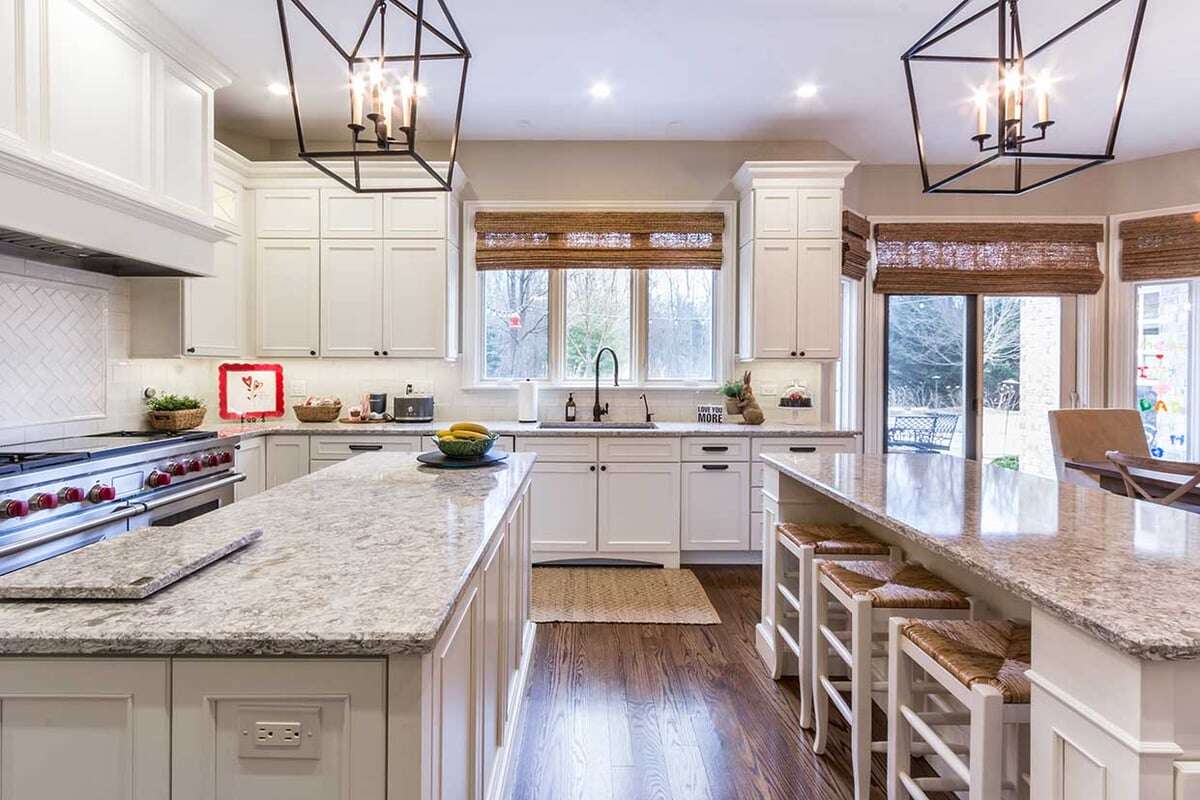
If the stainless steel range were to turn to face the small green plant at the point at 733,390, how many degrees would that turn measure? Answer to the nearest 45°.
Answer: approximately 45° to its left

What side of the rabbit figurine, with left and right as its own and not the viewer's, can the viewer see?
left

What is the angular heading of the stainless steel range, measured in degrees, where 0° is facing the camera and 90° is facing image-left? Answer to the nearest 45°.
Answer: approximately 315°

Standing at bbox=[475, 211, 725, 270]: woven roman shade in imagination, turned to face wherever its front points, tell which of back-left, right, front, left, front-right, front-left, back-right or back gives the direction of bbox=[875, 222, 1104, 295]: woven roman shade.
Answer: left

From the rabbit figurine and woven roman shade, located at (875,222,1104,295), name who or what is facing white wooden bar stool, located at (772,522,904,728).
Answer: the woven roman shade

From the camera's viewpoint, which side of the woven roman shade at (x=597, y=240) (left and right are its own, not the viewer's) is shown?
front

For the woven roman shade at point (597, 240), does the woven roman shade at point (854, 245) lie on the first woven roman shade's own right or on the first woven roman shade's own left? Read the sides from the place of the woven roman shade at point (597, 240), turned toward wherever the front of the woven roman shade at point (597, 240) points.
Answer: on the first woven roman shade's own left

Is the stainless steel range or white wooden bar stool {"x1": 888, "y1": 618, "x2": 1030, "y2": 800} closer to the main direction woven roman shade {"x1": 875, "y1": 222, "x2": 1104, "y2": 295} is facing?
the white wooden bar stool

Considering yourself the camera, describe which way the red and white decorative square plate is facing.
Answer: facing the viewer

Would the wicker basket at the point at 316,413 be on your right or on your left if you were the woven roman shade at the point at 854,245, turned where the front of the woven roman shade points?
on your right

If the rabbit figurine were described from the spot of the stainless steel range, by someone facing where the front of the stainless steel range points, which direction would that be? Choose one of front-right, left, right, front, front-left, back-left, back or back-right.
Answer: front-left

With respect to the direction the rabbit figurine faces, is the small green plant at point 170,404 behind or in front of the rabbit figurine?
in front
